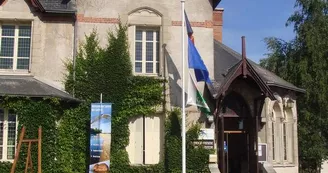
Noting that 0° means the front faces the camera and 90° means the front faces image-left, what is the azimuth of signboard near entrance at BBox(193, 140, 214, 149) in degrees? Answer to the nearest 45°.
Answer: approximately 0°

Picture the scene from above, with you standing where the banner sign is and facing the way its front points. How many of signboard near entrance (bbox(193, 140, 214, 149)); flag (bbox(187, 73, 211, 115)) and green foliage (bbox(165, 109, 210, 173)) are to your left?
3

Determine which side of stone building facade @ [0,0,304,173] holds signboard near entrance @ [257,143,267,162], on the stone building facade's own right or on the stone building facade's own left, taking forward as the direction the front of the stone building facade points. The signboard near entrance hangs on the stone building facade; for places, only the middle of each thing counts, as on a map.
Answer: on the stone building facade's own left

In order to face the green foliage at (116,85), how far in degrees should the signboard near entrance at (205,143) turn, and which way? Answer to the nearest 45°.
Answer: approximately 90° to its right

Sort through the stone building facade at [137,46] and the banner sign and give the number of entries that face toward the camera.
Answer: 2

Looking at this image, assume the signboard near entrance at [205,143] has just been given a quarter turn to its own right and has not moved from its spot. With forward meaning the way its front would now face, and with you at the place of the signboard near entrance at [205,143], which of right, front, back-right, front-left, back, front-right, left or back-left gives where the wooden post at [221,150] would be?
back-right

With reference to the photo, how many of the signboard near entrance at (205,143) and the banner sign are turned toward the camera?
2

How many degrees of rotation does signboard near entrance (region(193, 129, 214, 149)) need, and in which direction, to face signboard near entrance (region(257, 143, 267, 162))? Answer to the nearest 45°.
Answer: approximately 135° to its left

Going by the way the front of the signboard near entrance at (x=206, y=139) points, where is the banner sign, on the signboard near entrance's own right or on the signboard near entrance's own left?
on the signboard near entrance's own right

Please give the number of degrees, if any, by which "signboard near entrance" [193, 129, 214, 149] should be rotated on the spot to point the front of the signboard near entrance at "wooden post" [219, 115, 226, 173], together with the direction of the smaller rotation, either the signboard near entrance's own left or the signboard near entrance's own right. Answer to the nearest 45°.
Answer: approximately 135° to the signboard near entrance's own left
